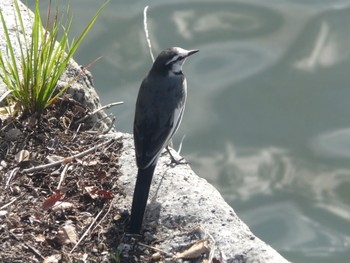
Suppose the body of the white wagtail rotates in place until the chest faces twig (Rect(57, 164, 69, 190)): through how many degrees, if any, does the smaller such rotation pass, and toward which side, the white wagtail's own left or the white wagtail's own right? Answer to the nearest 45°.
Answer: approximately 135° to the white wagtail's own left

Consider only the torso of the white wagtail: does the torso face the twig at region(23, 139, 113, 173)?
no

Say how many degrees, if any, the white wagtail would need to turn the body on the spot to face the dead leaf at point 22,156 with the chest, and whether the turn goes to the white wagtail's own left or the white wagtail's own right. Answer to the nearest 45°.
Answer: approximately 135° to the white wagtail's own left

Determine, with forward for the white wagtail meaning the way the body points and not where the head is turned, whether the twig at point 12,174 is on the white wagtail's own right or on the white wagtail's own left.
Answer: on the white wagtail's own left

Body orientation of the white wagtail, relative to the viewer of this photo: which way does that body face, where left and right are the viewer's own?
facing away from the viewer and to the right of the viewer
